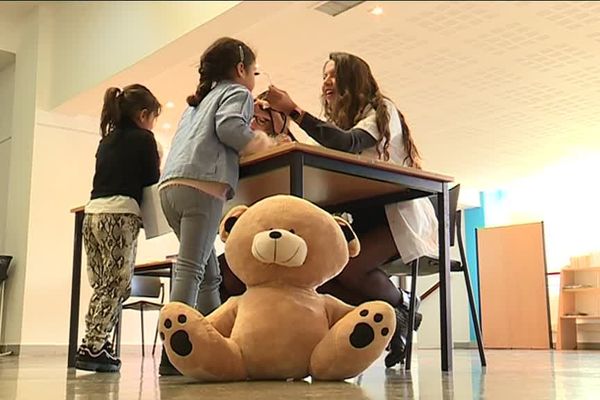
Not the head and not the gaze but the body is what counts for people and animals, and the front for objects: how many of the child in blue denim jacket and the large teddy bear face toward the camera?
1

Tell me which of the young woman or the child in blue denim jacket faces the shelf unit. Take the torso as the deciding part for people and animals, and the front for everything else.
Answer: the child in blue denim jacket

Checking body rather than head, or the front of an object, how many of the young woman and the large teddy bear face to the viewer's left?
1

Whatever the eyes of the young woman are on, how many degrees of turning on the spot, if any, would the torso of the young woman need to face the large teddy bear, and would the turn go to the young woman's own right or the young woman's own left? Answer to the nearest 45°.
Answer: approximately 90° to the young woman's own left

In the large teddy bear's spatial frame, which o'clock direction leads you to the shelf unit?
The shelf unit is roughly at 7 o'clock from the large teddy bear.

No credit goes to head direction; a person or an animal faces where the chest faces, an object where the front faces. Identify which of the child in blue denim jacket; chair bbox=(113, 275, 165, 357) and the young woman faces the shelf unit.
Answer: the child in blue denim jacket

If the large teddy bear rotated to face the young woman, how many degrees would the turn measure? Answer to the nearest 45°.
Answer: approximately 135° to its left

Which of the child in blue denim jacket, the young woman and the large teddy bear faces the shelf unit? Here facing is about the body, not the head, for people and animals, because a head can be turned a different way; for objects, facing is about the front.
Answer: the child in blue denim jacket

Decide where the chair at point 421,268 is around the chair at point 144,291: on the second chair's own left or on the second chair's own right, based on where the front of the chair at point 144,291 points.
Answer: on the second chair's own left

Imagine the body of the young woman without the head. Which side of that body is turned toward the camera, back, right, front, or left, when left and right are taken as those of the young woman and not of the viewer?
left
